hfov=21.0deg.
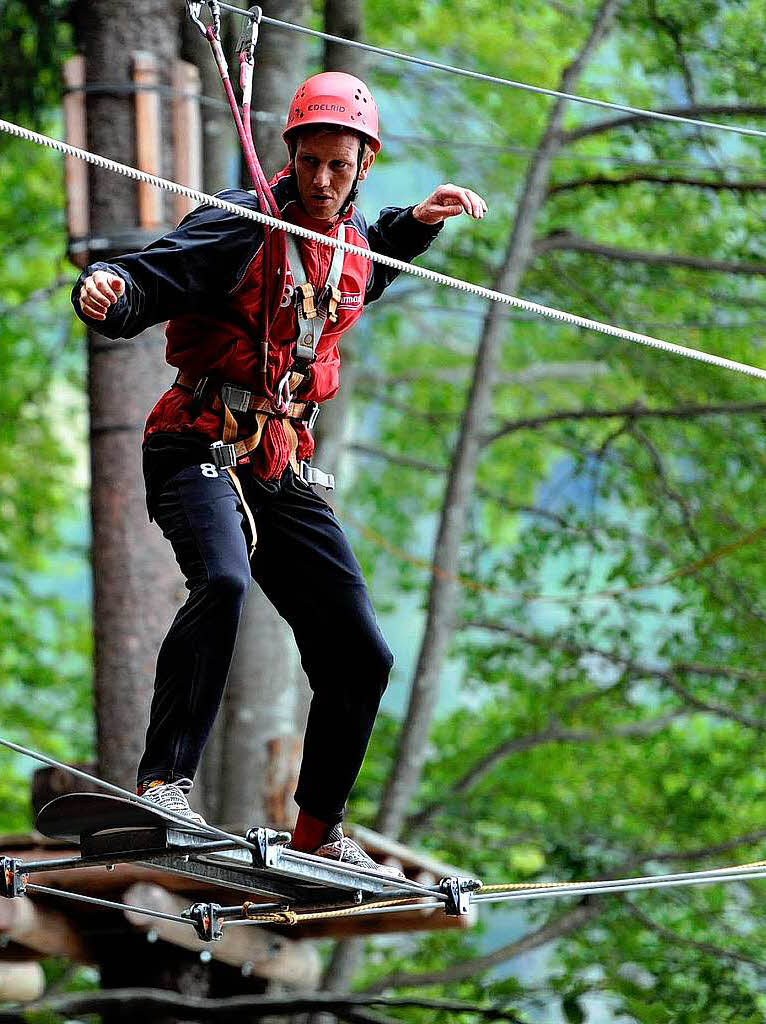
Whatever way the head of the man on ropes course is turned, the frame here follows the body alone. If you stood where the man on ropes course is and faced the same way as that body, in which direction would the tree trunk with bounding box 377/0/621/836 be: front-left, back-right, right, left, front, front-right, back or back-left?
back-left

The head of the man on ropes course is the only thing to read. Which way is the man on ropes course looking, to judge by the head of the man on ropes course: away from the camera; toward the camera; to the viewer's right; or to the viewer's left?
toward the camera

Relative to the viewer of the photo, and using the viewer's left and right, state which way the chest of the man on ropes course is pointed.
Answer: facing the viewer and to the right of the viewer
